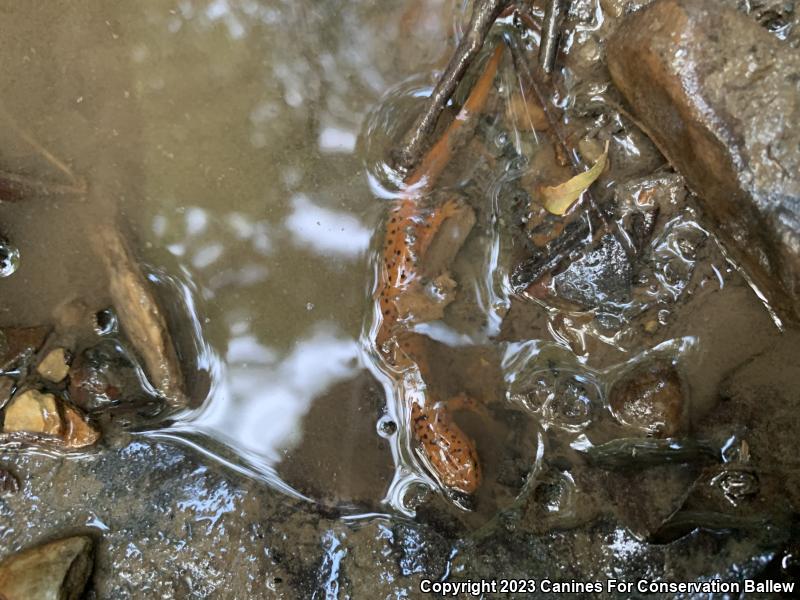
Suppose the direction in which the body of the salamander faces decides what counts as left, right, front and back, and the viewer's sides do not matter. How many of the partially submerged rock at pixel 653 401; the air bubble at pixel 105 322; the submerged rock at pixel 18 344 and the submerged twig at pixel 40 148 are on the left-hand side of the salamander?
1

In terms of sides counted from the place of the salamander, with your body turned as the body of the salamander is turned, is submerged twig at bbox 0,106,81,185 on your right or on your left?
on your right

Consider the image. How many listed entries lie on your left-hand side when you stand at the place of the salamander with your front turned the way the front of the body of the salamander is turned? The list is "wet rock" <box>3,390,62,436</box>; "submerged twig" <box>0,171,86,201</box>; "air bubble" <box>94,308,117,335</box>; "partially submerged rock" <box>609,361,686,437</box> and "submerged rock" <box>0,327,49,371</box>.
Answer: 1

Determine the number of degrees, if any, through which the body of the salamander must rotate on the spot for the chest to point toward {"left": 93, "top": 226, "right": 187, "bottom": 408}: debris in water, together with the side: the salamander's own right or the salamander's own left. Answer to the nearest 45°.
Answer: approximately 45° to the salamander's own right

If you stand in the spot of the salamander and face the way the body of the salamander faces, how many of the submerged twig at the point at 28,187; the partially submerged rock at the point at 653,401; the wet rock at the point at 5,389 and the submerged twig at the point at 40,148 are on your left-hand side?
1

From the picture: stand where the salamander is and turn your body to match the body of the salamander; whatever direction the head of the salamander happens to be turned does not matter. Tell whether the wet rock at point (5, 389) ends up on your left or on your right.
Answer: on your right

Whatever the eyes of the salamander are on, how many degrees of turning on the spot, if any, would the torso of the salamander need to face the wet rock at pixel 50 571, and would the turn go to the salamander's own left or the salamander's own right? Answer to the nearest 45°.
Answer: approximately 45° to the salamander's own right

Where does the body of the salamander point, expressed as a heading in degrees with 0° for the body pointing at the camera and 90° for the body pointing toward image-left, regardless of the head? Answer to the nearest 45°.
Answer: approximately 0°
